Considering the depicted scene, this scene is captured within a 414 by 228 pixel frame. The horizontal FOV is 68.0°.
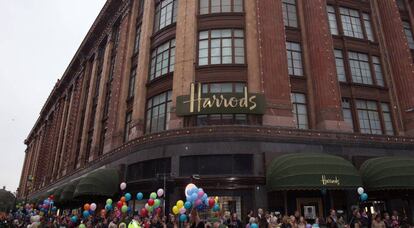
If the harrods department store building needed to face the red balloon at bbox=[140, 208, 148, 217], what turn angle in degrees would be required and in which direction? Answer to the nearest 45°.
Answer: approximately 45° to its right

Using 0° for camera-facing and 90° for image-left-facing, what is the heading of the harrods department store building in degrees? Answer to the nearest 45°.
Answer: approximately 0°
